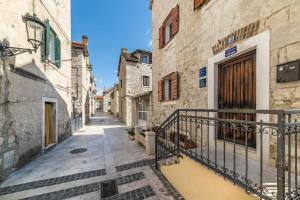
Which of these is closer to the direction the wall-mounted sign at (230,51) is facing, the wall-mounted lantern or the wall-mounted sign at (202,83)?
the wall-mounted lantern

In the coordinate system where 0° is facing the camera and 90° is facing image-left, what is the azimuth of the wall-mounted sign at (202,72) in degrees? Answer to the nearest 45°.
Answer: approximately 45°

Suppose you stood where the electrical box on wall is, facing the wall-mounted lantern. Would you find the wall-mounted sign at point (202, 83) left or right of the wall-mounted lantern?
right

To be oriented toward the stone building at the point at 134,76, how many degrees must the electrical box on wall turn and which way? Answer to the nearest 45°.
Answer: approximately 90° to its right

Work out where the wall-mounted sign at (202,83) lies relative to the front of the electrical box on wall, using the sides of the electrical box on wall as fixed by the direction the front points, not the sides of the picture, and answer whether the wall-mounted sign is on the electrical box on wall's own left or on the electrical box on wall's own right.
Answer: on the electrical box on wall's own right

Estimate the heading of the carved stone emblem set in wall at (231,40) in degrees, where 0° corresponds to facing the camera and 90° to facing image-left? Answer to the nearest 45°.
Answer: approximately 45°

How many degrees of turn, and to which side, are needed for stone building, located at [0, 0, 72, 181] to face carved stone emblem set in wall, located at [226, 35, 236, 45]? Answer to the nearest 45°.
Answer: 0° — it already faces it
